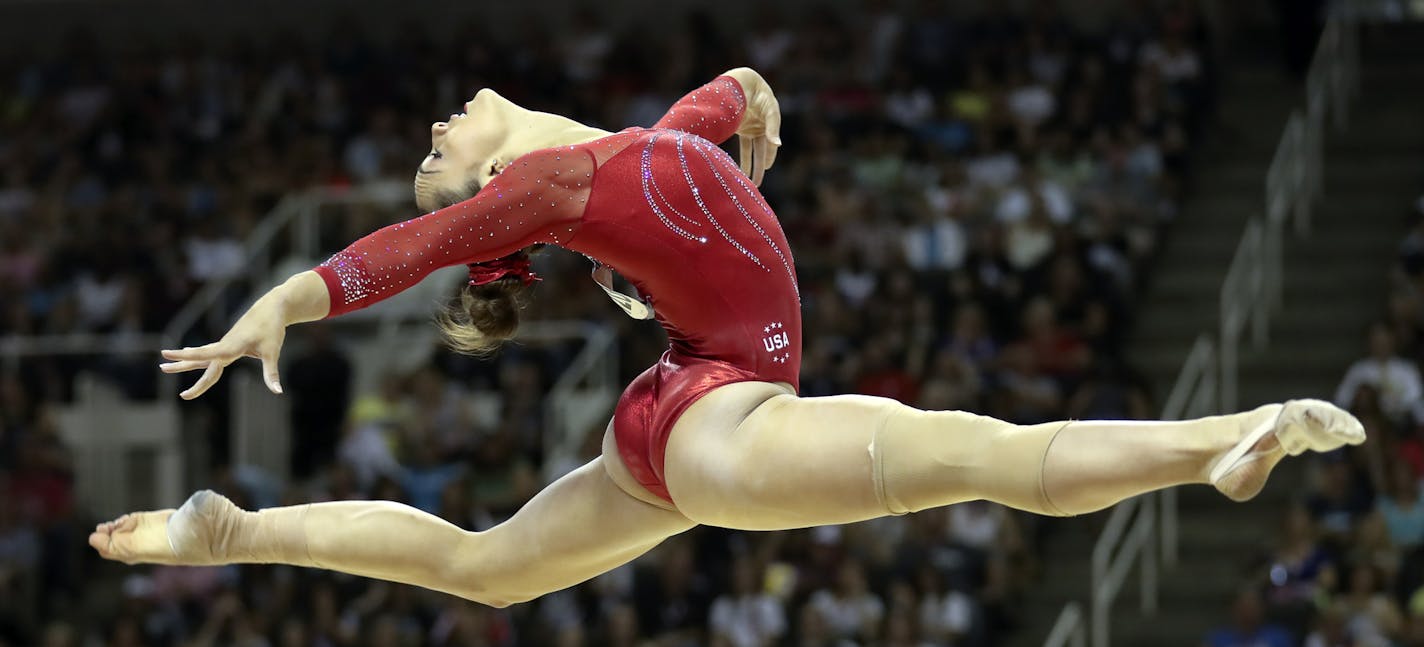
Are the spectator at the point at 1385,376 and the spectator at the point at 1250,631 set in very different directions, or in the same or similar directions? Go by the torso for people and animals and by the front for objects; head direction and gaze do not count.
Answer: same or similar directions

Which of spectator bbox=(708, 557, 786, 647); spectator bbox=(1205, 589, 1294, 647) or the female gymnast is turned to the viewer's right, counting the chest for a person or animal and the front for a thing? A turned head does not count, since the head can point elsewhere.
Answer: the female gymnast

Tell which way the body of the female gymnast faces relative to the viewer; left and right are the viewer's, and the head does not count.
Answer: facing to the right of the viewer

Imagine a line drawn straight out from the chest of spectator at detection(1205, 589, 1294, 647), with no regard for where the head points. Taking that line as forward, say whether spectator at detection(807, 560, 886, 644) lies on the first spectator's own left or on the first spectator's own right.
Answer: on the first spectator's own right

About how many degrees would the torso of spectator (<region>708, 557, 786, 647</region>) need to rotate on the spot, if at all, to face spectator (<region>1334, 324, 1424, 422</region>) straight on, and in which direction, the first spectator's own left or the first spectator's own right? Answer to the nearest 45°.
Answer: approximately 90° to the first spectator's own left

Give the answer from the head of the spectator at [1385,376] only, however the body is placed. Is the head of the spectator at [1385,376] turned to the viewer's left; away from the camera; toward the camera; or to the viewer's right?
toward the camera

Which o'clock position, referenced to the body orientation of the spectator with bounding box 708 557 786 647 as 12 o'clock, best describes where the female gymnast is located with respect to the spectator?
The female gymnast is roughly at 12 o'clock from the spectator.

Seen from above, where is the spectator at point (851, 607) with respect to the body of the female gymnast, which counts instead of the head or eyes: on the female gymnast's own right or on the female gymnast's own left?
on the female gymnast's own left

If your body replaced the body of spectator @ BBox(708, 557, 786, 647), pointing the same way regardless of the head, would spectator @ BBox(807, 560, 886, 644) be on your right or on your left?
on your left

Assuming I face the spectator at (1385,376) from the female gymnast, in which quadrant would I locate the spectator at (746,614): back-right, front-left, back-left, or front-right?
front-left

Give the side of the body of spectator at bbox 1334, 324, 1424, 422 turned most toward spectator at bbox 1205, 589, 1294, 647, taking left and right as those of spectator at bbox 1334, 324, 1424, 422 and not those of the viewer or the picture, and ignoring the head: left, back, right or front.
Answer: front

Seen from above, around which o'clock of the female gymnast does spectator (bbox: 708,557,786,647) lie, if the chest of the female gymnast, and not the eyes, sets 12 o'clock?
The spectator is roughly at 9 o'clock from the female gymnast.

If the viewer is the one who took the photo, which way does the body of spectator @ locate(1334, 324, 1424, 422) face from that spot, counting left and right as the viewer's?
facing the viewer

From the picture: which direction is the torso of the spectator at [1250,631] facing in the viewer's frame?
toward the camera

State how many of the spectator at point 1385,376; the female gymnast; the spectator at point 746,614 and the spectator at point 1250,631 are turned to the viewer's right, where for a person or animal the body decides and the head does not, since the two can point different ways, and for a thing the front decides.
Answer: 1
